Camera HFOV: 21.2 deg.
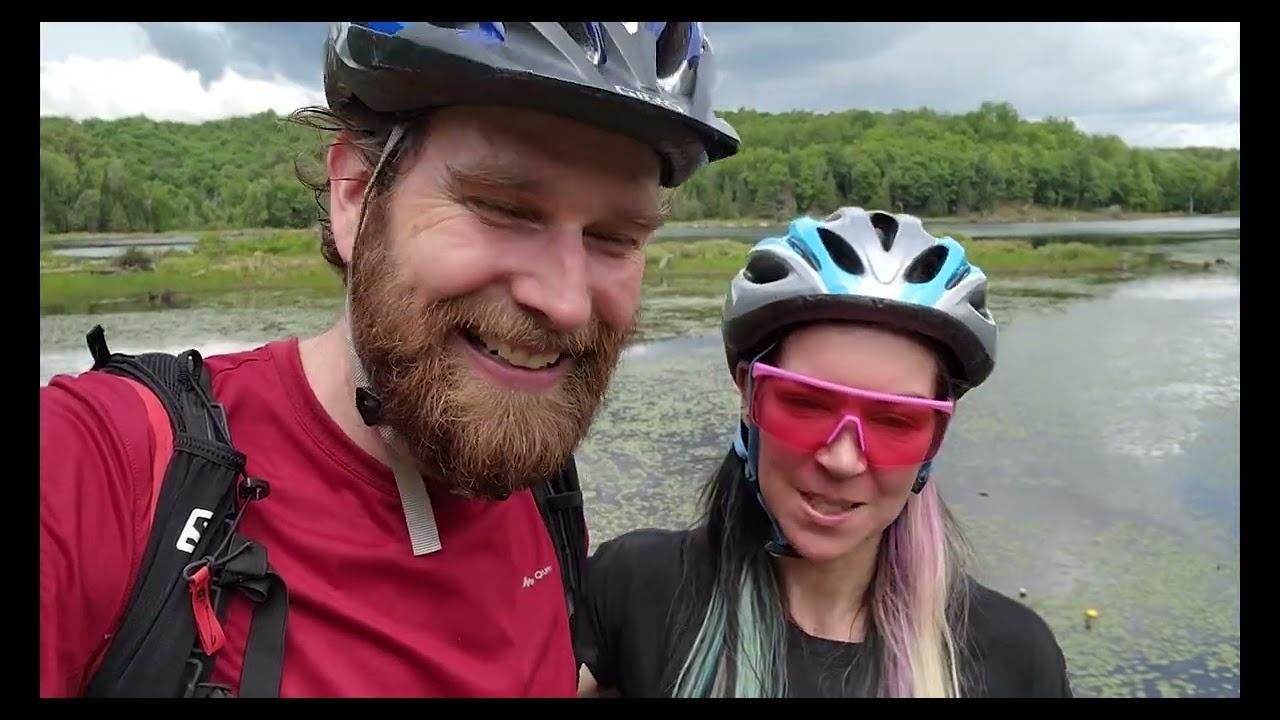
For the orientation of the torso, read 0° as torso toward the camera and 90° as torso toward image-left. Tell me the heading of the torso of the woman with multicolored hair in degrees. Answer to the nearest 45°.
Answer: approximately 0°
